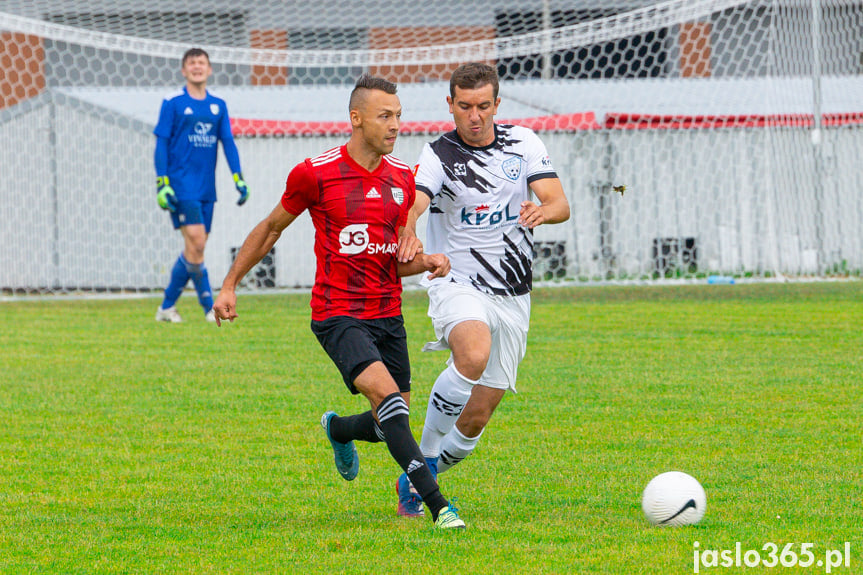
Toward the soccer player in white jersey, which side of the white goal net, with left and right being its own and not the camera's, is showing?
front

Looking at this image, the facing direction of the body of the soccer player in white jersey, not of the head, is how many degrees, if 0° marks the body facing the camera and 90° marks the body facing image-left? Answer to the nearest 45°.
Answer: approximately 0°

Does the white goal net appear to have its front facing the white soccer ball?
yes

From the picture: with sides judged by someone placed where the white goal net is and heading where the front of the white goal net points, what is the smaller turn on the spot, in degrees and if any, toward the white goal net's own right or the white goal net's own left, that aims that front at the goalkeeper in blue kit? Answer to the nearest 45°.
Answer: approximately 45° to the white goal net's own right

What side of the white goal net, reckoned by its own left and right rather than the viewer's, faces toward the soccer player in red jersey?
front

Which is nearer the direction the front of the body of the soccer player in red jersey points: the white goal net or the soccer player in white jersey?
the soccer player in white jersey

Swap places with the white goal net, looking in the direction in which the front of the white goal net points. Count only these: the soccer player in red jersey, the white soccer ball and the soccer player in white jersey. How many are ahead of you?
3

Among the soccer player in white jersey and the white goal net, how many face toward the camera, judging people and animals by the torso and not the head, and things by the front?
2

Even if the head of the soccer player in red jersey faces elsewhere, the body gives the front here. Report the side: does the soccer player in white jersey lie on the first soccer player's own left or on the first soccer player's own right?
on the first soccer player's own left

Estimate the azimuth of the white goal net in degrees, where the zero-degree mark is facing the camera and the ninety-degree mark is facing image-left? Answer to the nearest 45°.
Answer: approximately 0°
